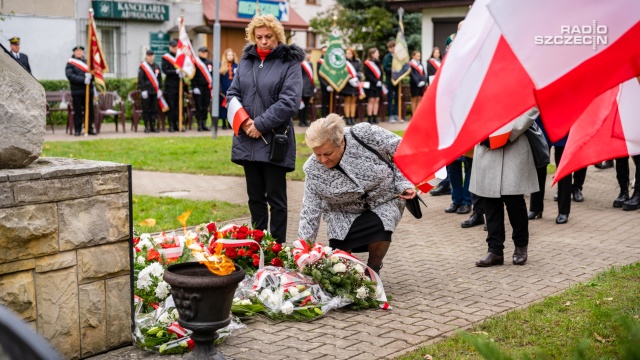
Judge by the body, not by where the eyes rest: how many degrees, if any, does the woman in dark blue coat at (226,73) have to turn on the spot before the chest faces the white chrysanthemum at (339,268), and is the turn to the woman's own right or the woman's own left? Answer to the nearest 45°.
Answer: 0° — they already face it

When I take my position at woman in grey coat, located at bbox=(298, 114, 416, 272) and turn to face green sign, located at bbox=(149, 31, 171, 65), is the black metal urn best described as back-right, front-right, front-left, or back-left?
back-left

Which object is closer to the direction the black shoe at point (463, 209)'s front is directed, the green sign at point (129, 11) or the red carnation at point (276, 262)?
the red carnation

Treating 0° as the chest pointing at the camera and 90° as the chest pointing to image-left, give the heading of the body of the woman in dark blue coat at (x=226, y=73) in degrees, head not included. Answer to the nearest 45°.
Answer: approximately 0°
